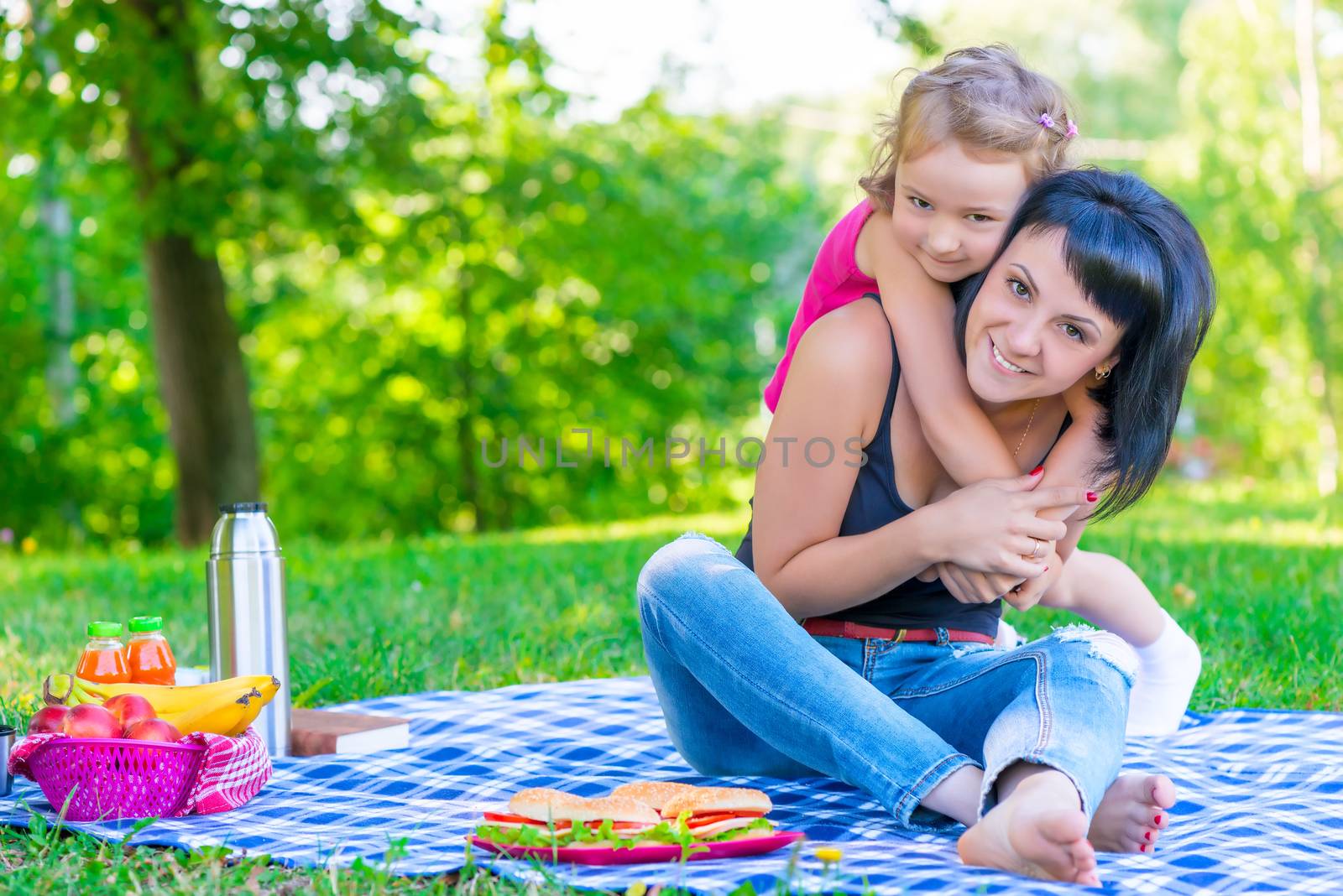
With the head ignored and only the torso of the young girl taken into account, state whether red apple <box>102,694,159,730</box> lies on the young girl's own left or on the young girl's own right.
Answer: on the young girl's own right

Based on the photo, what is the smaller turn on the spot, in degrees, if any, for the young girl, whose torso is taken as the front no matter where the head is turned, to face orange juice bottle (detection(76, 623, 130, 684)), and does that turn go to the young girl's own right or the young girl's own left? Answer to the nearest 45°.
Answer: approximately 135° to the young girl's own right

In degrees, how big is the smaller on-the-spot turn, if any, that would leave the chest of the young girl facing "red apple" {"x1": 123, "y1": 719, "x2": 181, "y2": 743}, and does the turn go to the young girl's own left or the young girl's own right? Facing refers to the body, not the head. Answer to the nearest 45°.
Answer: approximately 135° to the young girl's own right

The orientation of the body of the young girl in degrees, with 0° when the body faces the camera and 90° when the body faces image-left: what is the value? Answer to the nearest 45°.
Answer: approximately 315°

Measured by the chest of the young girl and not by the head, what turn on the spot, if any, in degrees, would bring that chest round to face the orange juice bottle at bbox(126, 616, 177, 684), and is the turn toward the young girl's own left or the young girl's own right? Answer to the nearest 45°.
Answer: approximately 135° to the young girl's own right

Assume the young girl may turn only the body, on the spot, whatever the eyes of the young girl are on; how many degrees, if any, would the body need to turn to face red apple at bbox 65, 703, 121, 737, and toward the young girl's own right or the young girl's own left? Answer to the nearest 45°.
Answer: approximately 135° to the young girl's own right
